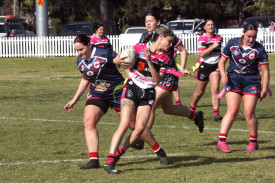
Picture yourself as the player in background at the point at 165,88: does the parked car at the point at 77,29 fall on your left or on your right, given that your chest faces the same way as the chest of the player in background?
on your right

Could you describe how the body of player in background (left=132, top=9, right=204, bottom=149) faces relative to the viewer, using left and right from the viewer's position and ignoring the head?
facing the viewer and to the left of the viewer

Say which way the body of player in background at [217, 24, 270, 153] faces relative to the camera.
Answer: toward the camera

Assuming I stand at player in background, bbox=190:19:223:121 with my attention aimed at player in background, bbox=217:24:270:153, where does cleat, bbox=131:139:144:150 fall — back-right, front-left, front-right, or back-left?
front-right

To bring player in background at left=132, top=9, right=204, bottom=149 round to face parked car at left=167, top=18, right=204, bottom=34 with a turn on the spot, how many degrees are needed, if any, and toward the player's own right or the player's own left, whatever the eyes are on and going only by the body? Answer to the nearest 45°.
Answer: approximately 135° to the player's own right

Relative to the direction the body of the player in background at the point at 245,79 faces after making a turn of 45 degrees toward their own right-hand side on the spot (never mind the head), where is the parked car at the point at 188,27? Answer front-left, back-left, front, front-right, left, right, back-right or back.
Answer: back-right

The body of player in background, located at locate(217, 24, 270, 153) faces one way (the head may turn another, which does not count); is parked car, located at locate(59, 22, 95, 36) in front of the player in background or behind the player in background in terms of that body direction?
behind

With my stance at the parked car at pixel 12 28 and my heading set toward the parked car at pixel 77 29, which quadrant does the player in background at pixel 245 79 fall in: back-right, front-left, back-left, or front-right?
front-right
